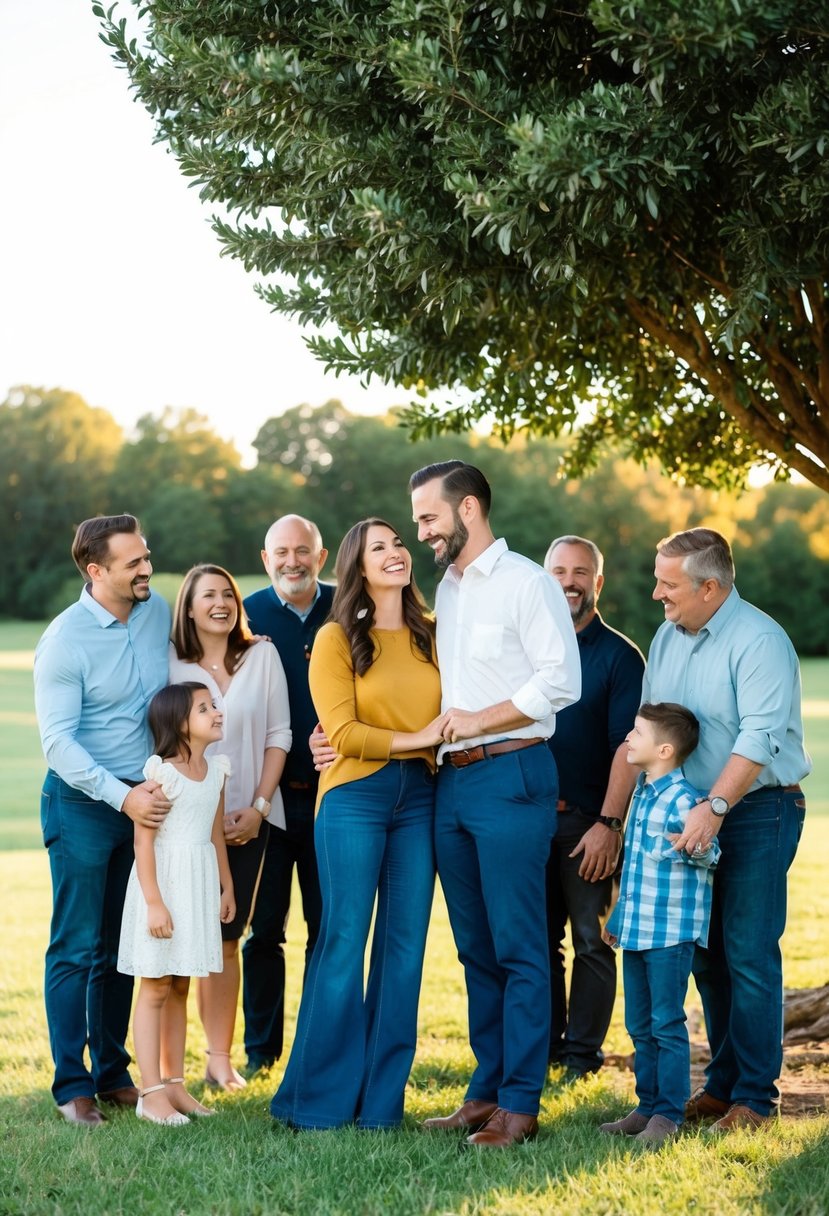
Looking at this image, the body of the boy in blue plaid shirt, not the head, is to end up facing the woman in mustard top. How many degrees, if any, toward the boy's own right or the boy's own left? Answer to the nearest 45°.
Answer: approximately 45° to the boy's own right

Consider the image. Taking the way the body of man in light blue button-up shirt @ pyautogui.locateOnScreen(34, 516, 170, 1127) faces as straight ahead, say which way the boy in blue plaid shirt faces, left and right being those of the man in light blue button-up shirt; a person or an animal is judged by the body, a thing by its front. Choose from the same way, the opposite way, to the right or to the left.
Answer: to the right

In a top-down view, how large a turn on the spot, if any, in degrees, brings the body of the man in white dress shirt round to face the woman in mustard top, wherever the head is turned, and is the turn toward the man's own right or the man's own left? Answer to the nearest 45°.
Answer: approximately 45° to the man's own right

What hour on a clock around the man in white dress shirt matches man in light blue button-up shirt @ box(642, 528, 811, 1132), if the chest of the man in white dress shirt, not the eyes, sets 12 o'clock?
The man in light blue button-up shirt is roughly at 7 o'clock from the man in white dress shirt.

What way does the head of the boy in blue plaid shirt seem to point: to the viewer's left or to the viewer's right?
to the viewer's left

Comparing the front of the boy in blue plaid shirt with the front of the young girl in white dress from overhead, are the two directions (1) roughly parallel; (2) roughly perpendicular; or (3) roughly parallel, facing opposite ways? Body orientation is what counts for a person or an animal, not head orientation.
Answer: roughly perpendicular
